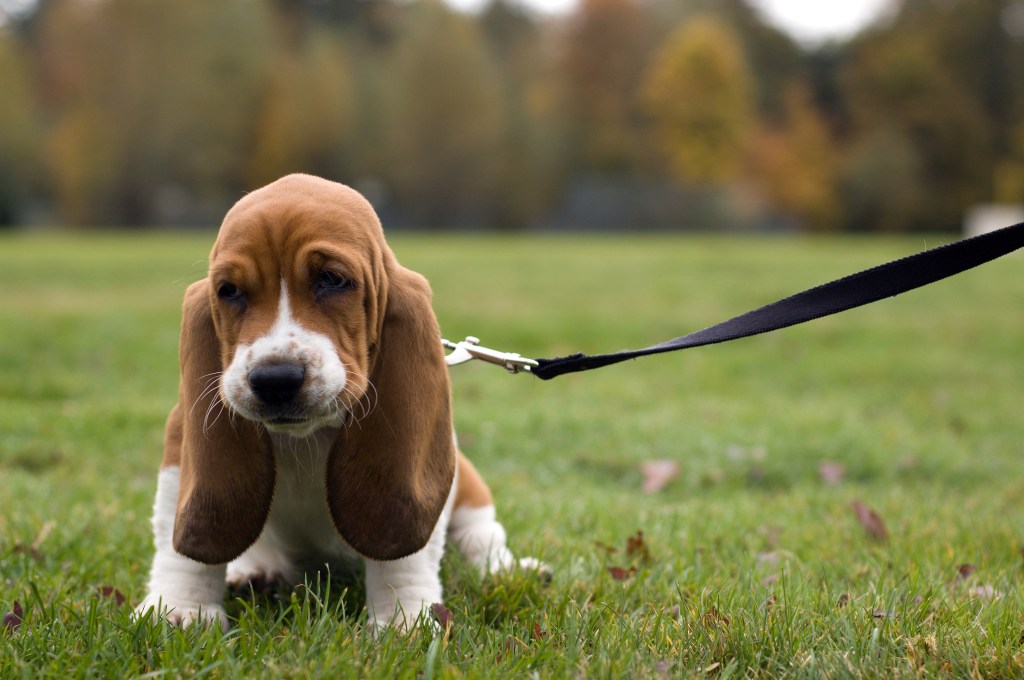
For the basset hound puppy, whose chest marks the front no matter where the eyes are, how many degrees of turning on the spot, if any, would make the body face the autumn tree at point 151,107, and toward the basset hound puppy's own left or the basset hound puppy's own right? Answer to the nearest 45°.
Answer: approximately 180°

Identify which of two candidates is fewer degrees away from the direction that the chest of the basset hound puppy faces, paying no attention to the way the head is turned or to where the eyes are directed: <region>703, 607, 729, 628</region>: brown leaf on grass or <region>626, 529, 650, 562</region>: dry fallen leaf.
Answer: the brown leaf on grass

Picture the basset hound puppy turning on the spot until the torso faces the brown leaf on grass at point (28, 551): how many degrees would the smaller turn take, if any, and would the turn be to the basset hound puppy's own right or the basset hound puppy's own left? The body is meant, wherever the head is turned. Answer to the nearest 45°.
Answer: approximately 135° to the basset hound puppy's own right

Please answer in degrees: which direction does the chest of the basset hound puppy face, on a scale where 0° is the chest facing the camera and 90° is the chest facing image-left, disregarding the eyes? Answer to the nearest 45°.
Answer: approximately 0°

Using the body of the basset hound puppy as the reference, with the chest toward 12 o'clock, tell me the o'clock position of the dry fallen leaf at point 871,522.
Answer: The dry fallen leaf is roughly at 8 o'clock from the basset hound puppy.

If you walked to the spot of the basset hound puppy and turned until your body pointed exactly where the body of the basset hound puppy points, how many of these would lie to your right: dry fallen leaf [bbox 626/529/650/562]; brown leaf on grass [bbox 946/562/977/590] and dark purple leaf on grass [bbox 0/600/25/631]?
1

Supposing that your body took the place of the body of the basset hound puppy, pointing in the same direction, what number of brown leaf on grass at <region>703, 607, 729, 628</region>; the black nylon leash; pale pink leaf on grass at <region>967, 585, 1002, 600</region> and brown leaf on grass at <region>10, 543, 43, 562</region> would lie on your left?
3

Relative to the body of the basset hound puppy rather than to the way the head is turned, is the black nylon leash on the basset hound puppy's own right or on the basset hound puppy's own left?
on the basset hound puppy's own left

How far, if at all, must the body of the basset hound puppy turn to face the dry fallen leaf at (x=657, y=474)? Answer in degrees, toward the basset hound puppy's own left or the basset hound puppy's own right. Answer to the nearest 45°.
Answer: approximately 135° to the basset hound puppy's own left

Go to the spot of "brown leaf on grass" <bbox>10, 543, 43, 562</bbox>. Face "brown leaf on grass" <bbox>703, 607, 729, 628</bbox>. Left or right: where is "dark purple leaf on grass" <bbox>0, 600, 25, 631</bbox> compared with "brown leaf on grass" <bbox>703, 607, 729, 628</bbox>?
right

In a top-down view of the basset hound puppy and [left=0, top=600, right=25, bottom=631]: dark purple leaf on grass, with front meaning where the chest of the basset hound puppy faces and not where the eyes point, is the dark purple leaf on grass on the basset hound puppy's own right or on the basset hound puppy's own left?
on the basset hound puppy's own right

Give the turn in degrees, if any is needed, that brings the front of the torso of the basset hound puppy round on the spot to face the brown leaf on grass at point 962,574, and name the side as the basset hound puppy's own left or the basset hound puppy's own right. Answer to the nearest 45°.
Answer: approximately 90° to the basset hound puppy's own left
